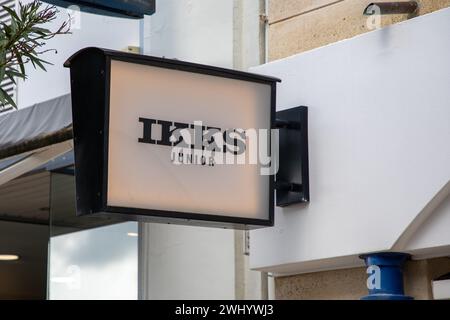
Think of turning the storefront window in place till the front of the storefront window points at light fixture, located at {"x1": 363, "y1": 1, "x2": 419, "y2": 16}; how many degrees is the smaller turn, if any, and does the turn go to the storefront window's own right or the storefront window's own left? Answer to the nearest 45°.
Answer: approximately 90° to the storefront window's own left

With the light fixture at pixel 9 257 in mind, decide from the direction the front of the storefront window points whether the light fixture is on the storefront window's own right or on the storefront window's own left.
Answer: on the storefront window's own right

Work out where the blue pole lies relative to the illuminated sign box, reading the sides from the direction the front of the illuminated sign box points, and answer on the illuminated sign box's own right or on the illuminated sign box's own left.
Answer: on the illuminated sign box's own left

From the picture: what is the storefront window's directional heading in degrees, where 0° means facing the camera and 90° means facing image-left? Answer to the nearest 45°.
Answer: approximately 45°
